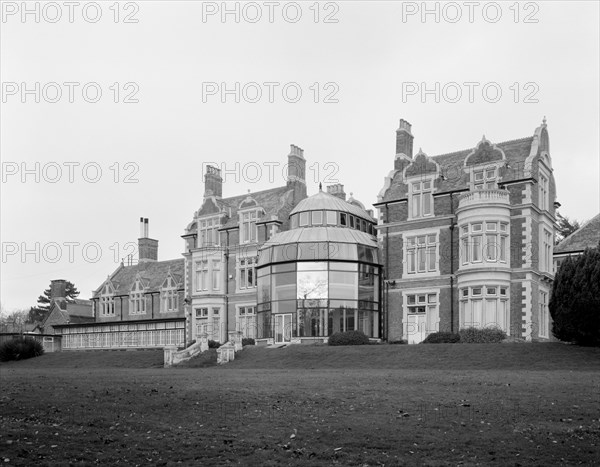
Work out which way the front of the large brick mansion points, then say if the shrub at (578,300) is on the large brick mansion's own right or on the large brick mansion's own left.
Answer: on the large brick mansion's own left

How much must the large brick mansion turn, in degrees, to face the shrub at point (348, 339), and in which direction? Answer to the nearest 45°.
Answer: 0° — it already faces it

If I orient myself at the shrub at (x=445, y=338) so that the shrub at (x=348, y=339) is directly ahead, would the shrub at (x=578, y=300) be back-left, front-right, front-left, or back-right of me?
back-left
